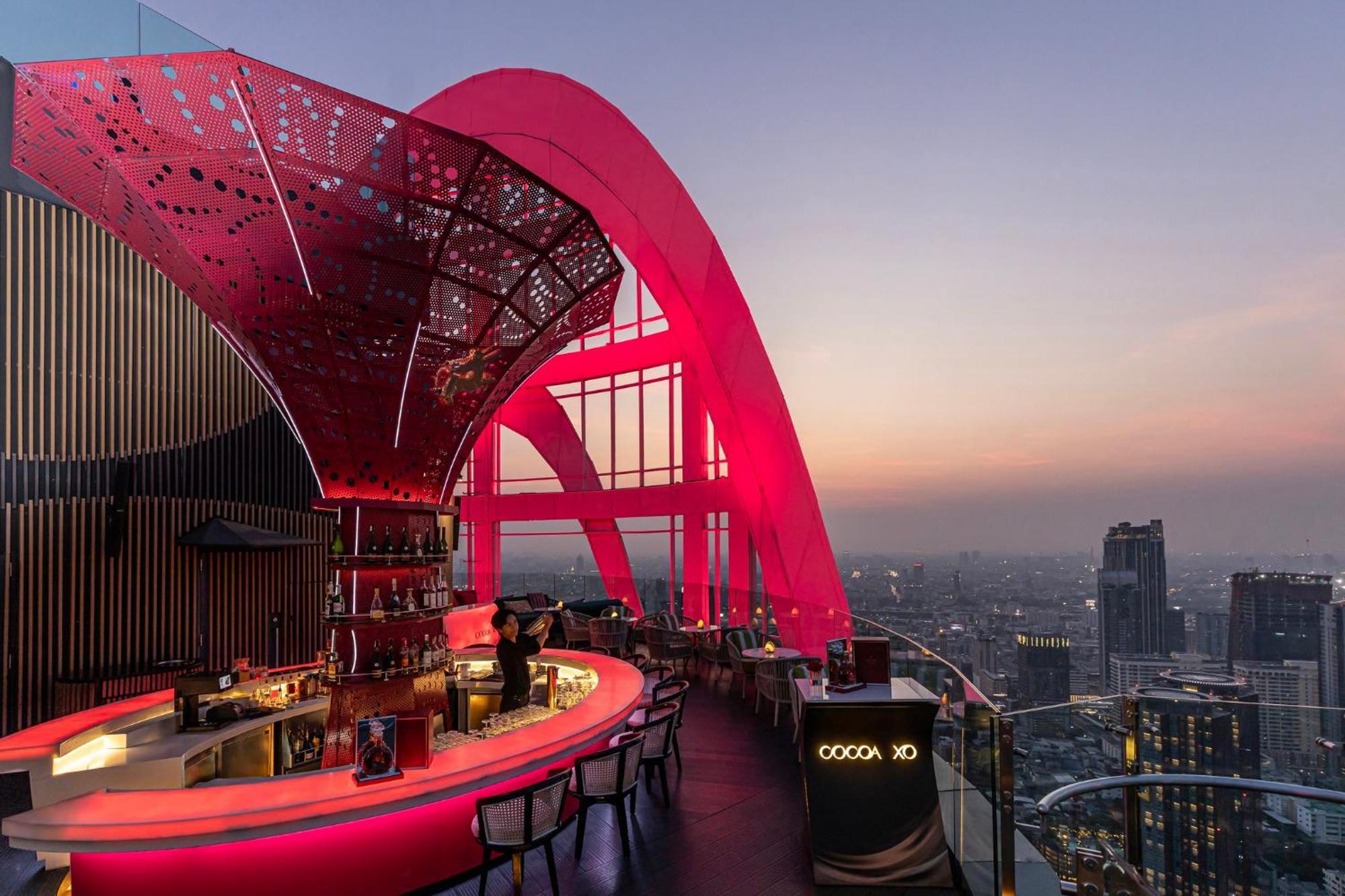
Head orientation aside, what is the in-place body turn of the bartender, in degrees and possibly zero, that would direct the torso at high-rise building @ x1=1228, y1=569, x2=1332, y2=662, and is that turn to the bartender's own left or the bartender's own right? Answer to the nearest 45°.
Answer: approximately 45° to the bartender's own left

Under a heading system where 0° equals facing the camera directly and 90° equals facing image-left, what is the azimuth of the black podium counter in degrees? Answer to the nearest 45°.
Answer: approximately 0°

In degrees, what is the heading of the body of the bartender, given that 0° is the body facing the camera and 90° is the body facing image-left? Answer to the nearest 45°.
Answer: approximately 315°

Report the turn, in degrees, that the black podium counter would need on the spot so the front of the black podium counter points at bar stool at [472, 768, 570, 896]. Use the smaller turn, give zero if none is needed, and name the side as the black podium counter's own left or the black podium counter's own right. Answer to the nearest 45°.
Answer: approximately 45° to the black podium counter's own right

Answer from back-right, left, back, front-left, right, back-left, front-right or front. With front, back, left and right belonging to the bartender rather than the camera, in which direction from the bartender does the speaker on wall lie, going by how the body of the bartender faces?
back

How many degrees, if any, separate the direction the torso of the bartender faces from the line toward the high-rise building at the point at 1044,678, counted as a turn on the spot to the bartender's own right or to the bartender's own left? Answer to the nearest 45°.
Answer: approximately 45° to the bartender's own left

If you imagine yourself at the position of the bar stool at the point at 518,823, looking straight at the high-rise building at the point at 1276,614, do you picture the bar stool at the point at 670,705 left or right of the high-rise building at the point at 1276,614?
left

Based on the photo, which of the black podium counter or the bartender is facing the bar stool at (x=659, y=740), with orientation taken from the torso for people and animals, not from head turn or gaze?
the bartender

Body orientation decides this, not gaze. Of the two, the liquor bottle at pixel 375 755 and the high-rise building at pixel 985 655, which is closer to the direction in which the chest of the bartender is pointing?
the high-rise building
